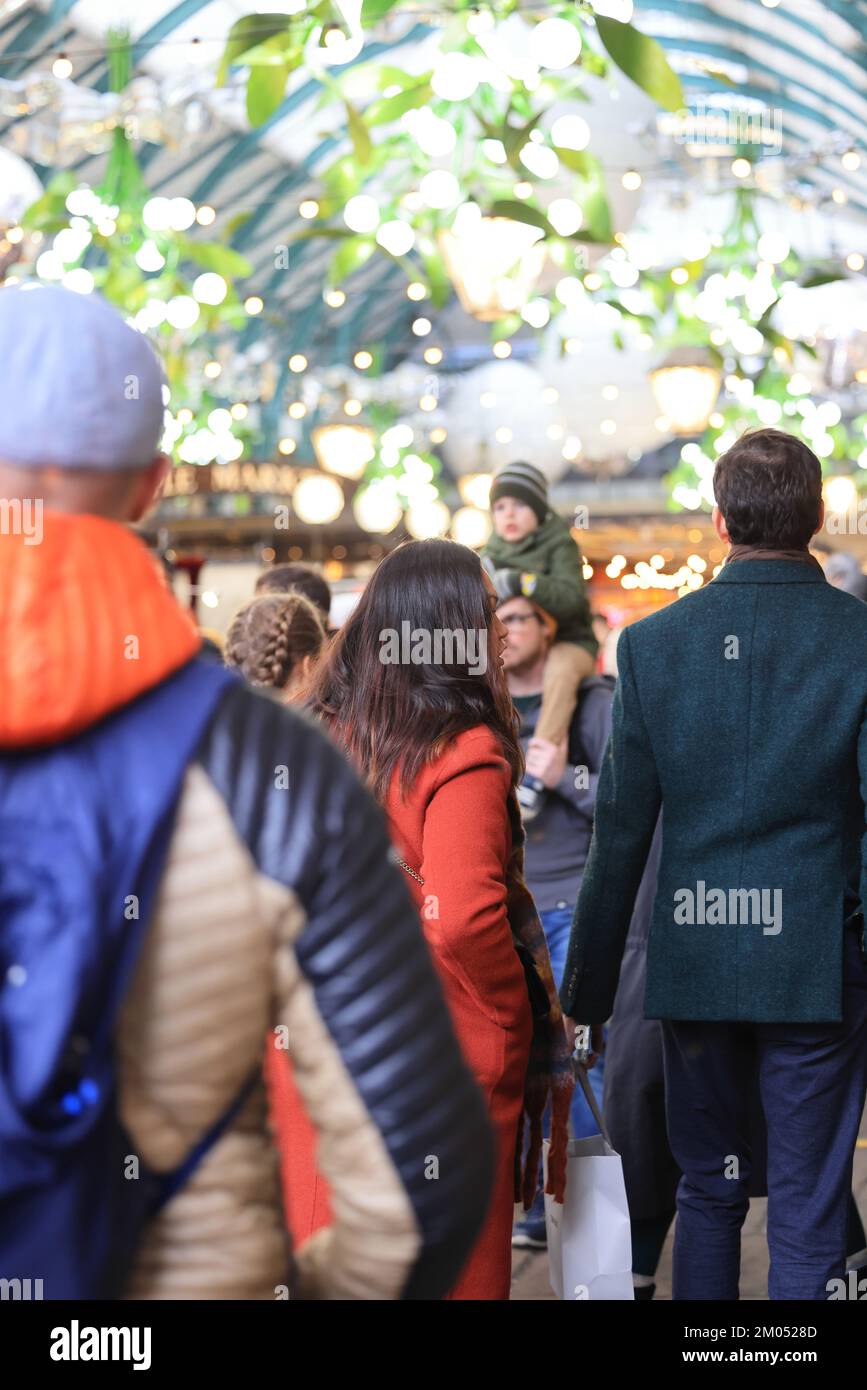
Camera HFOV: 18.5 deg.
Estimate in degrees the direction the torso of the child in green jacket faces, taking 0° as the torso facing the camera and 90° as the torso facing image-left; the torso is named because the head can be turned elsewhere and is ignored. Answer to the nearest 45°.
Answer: approximately 45°

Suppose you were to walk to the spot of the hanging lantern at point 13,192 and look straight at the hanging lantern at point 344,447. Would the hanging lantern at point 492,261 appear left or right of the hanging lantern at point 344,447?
right

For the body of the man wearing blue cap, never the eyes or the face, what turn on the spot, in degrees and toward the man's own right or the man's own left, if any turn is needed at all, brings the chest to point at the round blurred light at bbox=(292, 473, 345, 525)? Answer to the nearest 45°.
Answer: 0° — they already face it

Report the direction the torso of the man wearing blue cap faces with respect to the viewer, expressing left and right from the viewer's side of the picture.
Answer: facing away from the viewer

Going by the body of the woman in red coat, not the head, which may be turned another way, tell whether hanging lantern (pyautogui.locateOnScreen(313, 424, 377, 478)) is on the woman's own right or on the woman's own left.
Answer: on the woman's own left

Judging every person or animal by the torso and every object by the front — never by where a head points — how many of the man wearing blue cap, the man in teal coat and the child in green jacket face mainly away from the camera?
2

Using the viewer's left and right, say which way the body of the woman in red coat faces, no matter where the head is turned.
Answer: facing away from the viewer and to the right of the viewer

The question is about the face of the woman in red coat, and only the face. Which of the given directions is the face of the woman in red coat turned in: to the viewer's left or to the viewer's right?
to the viewer's right

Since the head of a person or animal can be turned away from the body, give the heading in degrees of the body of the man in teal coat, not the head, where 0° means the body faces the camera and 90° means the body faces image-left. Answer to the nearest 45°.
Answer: approximately 180°
